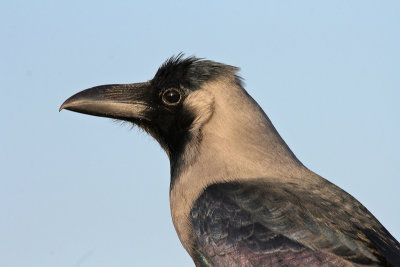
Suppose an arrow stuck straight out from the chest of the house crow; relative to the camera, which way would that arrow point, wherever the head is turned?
to the viewer's left
